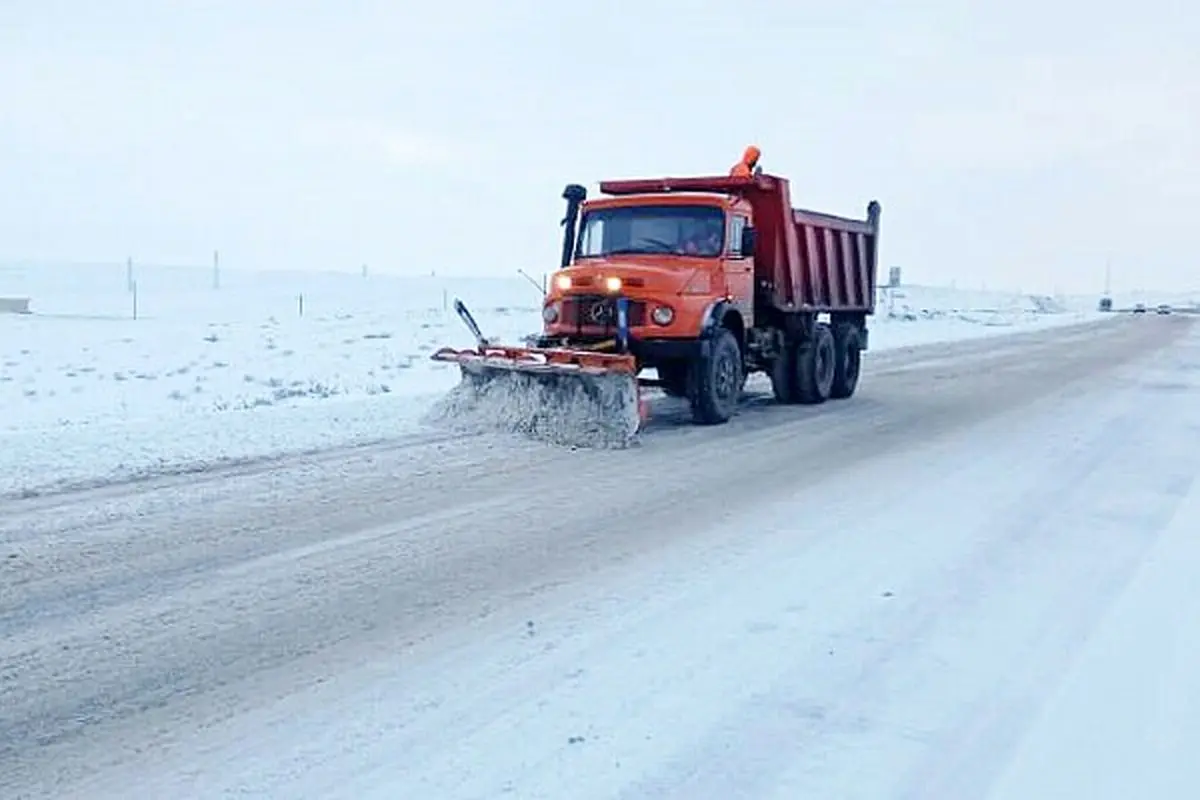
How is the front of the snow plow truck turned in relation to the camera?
facing the viewer and to the left of the viewer
